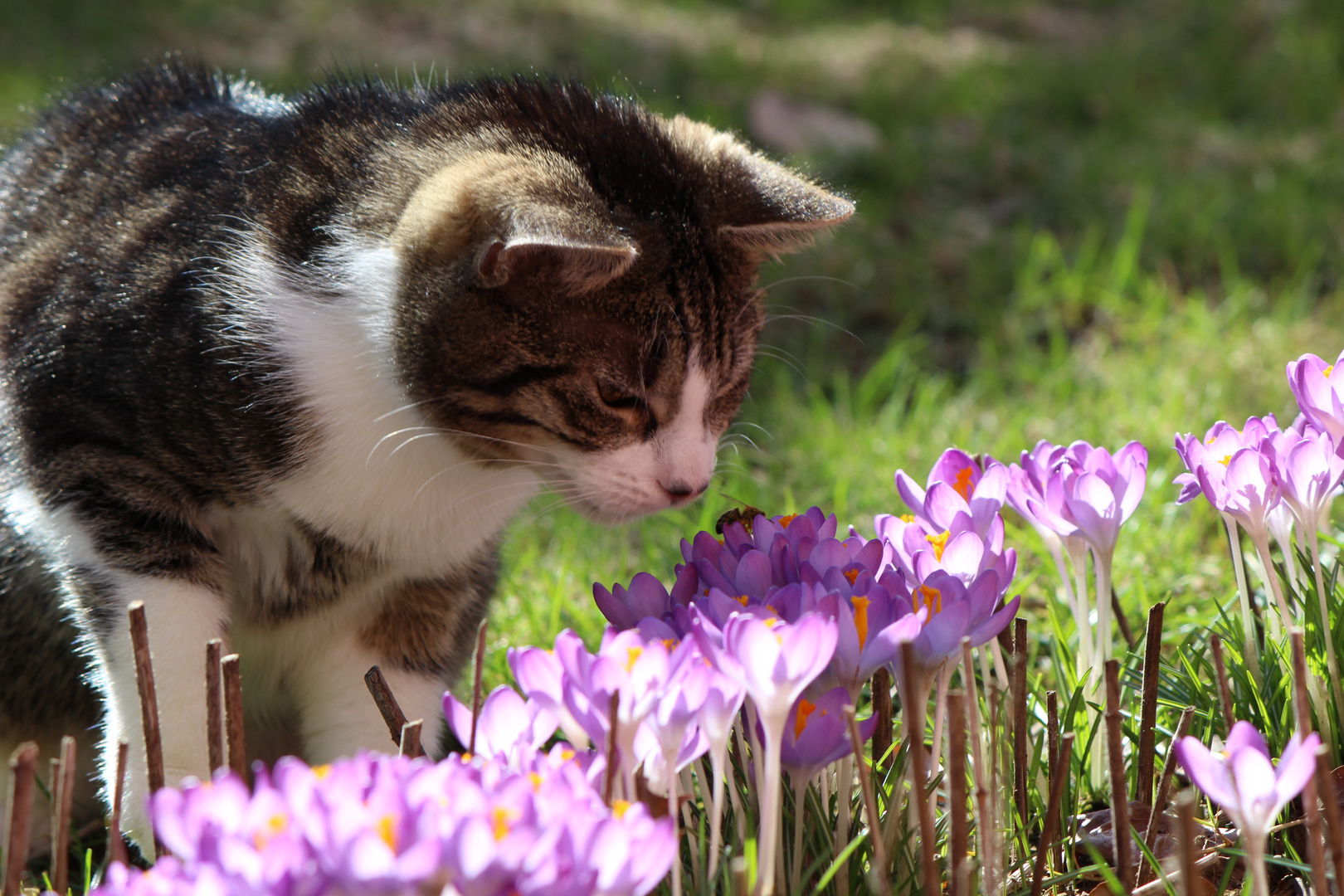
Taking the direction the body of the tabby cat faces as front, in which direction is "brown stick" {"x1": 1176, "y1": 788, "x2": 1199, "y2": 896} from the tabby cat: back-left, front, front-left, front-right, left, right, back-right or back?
front

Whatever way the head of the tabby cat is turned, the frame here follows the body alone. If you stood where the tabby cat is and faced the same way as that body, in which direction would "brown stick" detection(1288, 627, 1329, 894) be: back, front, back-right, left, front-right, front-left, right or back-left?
front

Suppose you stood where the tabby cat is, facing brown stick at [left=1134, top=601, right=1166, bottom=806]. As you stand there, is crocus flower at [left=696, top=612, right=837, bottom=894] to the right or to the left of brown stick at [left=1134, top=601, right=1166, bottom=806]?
right

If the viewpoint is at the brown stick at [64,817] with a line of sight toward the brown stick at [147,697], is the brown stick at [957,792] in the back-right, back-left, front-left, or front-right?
front-right

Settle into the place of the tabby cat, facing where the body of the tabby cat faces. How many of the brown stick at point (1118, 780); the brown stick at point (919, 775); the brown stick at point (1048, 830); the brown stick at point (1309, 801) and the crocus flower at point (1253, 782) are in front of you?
5

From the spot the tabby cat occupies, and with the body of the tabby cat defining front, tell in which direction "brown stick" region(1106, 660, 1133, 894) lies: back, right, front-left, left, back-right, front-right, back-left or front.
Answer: front

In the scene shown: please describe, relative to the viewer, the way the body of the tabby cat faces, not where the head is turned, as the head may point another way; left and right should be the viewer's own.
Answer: facing the viewer and to the right of the viewer

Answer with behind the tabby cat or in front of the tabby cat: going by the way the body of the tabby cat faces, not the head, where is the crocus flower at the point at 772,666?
in front

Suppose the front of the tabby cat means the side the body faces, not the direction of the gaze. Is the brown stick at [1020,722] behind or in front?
in front

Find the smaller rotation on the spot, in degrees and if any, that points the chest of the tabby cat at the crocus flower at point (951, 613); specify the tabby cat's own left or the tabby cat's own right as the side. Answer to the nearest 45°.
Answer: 0° — it already faces it

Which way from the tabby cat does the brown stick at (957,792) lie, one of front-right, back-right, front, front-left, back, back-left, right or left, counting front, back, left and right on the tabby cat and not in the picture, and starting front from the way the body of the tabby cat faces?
front

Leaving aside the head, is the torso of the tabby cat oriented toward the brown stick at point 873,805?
yes

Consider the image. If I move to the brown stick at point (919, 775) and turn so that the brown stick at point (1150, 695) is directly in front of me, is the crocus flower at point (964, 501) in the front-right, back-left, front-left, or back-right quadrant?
front-left
